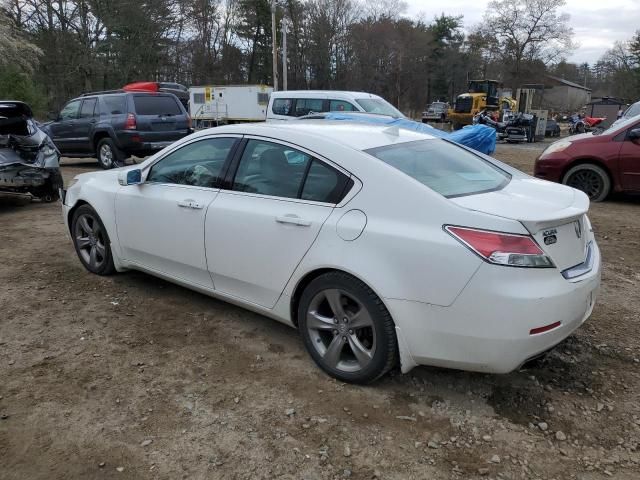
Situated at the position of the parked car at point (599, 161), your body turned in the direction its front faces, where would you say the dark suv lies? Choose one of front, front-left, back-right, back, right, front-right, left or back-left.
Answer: front

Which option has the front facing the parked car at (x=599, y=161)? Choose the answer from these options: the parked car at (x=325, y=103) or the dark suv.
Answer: the parked car at (x=325, y=103)

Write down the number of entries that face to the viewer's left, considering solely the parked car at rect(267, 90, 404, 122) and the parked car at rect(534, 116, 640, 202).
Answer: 1

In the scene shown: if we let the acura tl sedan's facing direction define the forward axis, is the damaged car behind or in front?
in front

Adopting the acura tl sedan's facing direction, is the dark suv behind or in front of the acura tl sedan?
in front

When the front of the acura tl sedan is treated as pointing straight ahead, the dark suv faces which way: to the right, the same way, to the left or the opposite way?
the same way

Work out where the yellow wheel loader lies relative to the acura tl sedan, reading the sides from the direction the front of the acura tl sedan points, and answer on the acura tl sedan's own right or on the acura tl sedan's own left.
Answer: on the acura tl sedan's own right

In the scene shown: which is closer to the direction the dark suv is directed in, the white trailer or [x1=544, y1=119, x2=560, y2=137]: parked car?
the white trailer

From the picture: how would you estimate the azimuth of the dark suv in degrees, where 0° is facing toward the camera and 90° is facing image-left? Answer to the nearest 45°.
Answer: approximately 135°

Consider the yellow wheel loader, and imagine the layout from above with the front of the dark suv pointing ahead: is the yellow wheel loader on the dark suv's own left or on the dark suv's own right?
on the dark suv's own right

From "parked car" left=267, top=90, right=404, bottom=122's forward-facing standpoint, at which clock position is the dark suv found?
The dark suv is roughly at 4 o'clock from the parked car.

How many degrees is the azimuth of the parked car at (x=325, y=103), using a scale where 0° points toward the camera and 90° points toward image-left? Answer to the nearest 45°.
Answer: approximately 315°

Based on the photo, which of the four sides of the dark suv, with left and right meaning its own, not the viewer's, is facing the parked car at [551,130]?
right

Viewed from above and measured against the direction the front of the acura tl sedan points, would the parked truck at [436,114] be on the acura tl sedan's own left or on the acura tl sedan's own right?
on the acura tl sedan's own right

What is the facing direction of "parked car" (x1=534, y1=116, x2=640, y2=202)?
to the viewer's left

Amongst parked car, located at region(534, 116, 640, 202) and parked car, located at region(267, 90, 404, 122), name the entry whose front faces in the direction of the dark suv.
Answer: parked car, located at region(534, 116, 640, 202)
